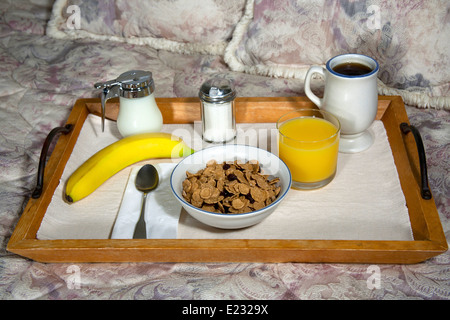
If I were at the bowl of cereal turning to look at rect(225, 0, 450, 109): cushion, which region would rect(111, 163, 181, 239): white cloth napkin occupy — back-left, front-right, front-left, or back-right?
back-left

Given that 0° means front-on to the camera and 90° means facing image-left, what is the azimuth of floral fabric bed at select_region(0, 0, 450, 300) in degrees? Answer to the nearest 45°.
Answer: approximately 0°
